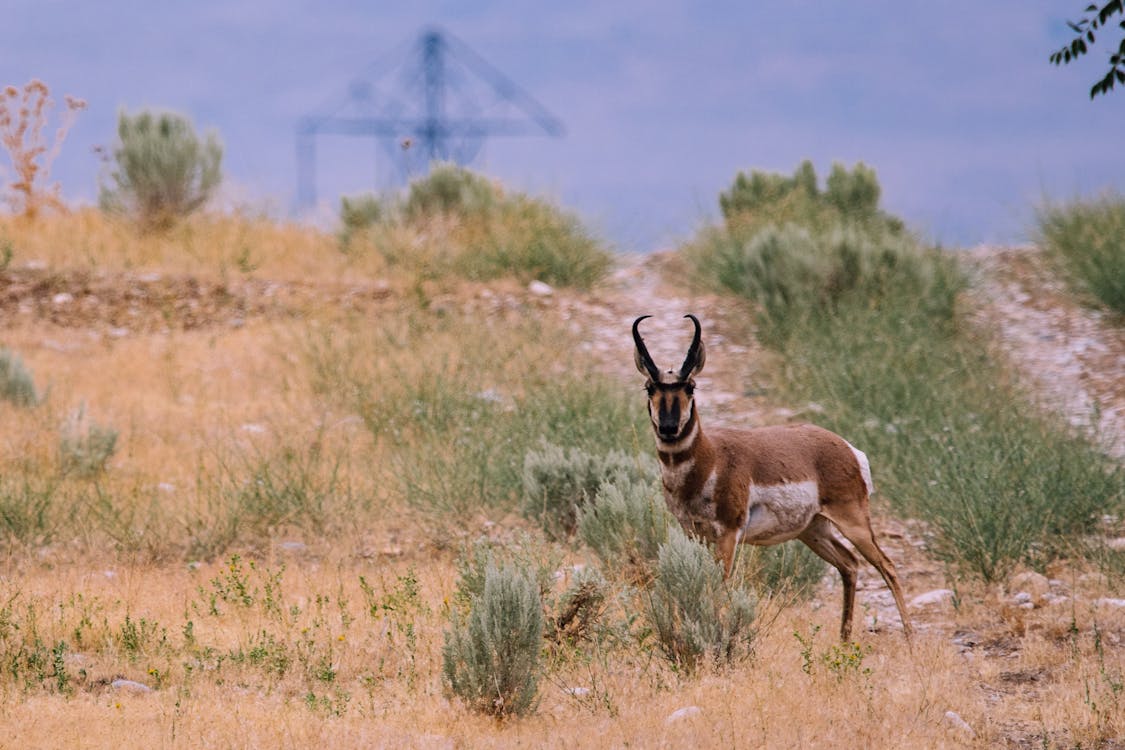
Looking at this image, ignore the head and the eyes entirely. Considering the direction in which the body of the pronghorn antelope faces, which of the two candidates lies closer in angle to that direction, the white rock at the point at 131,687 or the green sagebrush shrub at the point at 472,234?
the white rock

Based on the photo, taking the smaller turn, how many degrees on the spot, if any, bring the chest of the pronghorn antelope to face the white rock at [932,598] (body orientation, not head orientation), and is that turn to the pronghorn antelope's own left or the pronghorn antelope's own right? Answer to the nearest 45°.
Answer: approximately 180°

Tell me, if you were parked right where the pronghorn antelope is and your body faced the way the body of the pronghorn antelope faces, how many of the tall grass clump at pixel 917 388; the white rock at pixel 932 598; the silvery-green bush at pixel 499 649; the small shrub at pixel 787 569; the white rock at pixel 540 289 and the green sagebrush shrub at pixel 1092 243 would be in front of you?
1

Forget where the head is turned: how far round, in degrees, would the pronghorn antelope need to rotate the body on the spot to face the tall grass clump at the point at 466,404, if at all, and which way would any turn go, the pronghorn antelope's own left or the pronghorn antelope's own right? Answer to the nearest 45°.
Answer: approximately 90° to the pronghorn antelope's own right

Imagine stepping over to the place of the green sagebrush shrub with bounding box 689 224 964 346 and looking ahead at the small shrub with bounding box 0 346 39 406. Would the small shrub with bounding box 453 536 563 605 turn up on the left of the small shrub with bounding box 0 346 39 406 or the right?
left

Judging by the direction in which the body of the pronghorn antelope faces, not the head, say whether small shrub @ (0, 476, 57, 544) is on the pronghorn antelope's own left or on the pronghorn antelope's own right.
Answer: on the pronghorn antelope's own right

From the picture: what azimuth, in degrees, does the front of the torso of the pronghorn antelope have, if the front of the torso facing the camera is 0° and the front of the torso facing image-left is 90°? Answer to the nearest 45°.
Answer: approximately 45°

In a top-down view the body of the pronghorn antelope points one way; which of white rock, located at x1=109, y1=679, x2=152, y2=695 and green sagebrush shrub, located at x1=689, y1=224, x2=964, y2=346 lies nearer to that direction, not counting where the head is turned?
the white rock

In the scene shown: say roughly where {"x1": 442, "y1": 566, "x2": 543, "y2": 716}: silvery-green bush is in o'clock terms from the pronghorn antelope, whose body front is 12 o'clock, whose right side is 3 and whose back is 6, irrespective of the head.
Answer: The silvery-green bush is roughly at 12 o'clock from the pronghorn antelope.

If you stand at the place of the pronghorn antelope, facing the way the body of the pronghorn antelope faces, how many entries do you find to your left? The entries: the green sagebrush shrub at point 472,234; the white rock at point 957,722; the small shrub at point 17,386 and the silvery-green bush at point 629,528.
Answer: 1

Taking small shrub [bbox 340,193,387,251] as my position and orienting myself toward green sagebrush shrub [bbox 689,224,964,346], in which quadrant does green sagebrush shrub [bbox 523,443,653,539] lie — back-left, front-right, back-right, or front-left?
front-right

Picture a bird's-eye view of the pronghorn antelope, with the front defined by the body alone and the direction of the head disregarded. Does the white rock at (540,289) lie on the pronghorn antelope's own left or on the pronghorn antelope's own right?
on the pronghorn antelope's own right

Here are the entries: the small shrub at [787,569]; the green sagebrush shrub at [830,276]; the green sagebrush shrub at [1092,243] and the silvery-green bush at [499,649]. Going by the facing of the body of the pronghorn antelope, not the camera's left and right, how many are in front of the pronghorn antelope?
1

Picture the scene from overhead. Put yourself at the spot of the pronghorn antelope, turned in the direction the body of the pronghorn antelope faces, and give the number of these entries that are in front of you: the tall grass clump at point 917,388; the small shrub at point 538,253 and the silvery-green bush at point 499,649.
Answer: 1

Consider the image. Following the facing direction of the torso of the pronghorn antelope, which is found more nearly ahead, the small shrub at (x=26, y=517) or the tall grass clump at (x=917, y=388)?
the small shrub

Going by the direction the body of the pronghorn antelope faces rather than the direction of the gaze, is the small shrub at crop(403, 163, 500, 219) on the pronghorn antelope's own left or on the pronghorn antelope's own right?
on the pronghorn antelope's own right

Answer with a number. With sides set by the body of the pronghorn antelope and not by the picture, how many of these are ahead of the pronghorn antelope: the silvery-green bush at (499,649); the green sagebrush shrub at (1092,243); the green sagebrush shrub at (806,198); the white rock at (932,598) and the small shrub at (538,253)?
1
